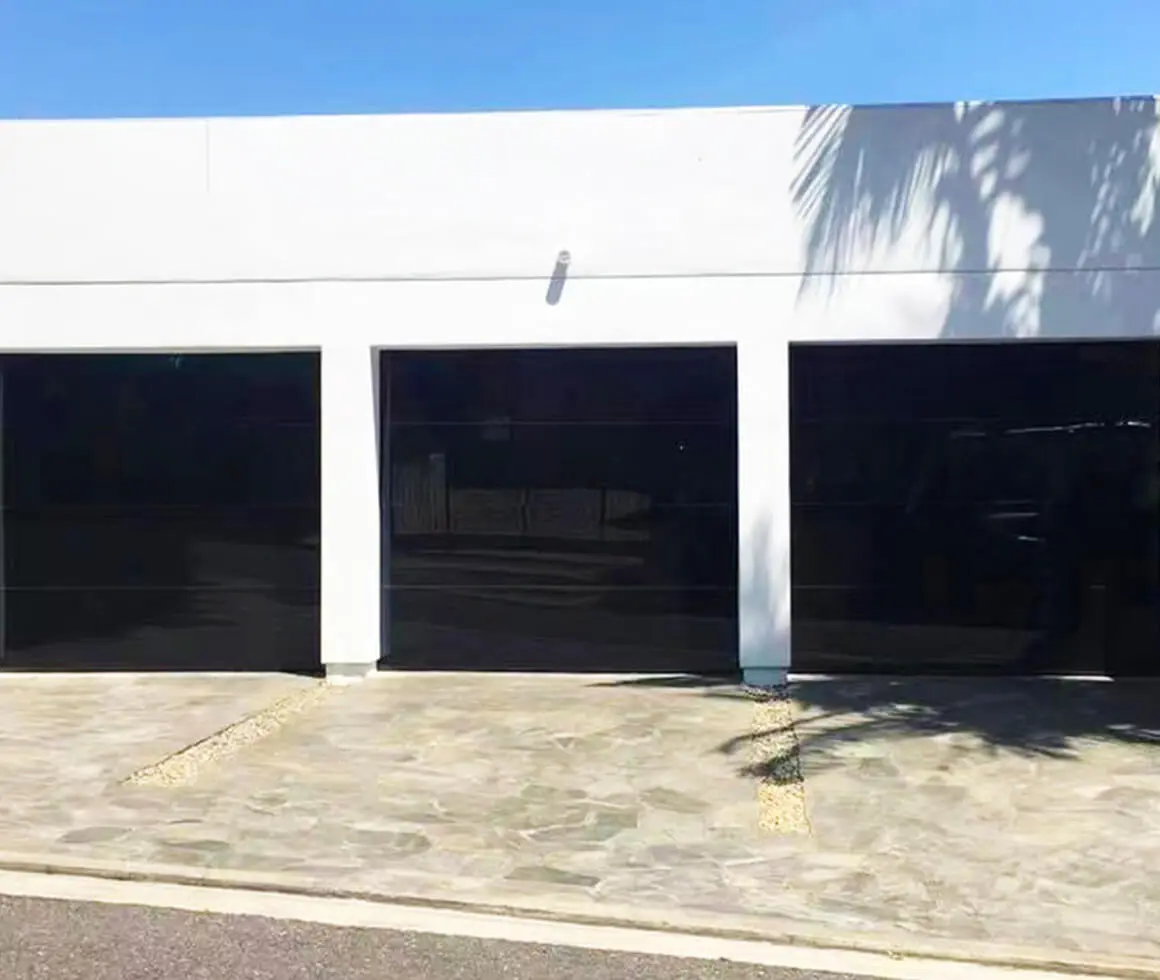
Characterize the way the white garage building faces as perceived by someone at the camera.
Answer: facing the viewer
